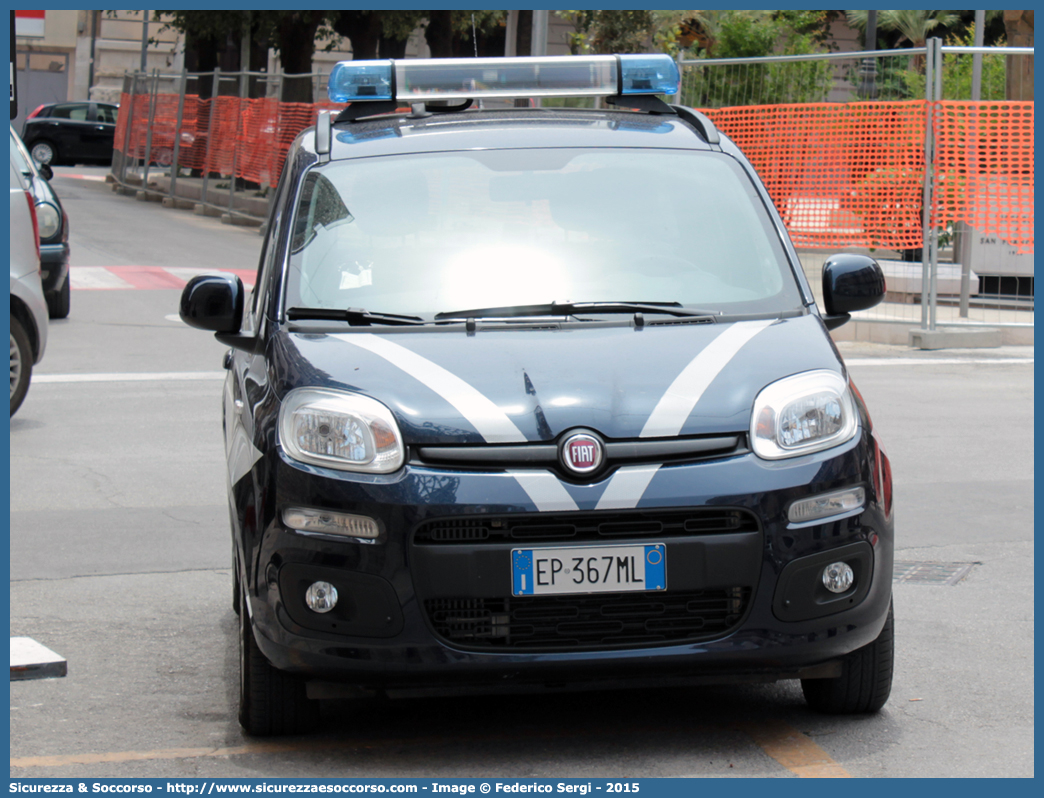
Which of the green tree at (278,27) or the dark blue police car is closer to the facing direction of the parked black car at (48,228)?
the dark blue police car

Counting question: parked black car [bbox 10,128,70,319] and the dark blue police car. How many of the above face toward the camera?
2

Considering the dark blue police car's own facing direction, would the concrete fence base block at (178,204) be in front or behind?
behind

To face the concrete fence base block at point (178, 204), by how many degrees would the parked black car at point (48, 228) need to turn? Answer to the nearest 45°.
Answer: approximately 180°

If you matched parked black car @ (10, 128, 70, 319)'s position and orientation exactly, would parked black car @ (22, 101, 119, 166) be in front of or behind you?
behind

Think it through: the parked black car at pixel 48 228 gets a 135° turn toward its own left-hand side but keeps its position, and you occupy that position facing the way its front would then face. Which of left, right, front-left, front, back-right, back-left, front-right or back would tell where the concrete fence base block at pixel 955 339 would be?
front-right

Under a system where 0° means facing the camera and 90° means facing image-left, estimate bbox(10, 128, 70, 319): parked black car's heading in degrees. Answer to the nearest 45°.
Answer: approximately 0°

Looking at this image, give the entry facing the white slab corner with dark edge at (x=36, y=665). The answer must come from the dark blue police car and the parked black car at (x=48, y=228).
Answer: the parked black car

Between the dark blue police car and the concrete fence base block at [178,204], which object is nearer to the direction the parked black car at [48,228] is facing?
the dark blue police car

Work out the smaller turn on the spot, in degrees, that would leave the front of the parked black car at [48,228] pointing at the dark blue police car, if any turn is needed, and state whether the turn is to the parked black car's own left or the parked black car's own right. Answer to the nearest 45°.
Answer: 0° — it already faces it
